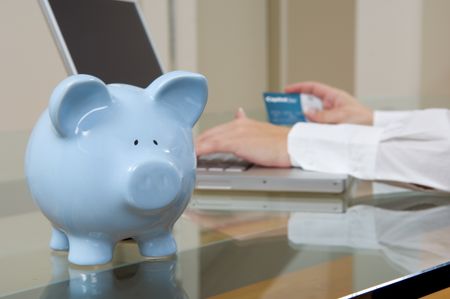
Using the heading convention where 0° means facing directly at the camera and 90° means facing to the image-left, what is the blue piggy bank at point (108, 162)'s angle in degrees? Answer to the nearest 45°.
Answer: approximately 315°
